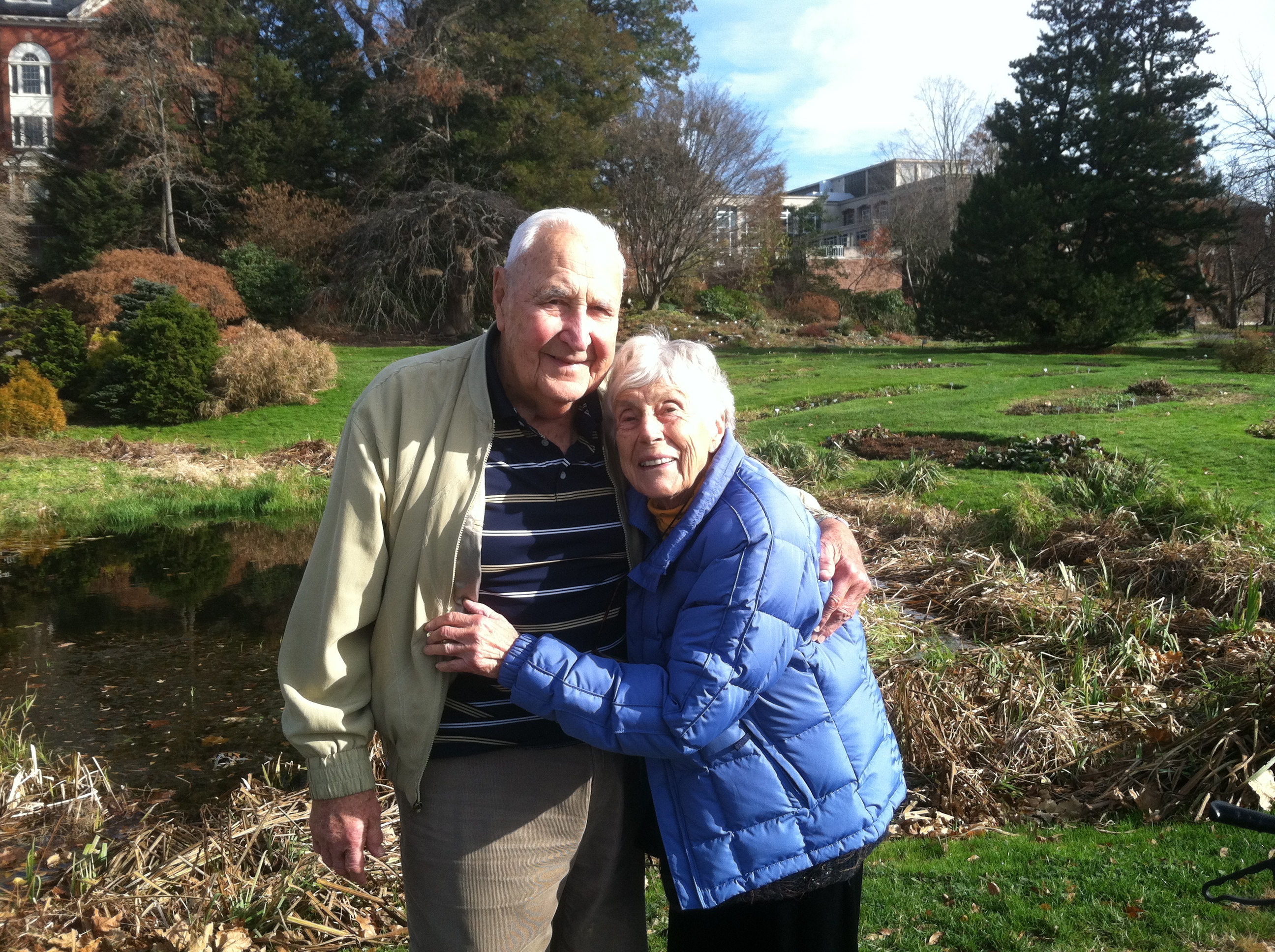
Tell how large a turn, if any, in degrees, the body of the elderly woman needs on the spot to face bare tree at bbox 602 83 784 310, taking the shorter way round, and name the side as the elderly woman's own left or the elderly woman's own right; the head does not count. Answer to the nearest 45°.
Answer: approximately 135° to the elderly woman's own right

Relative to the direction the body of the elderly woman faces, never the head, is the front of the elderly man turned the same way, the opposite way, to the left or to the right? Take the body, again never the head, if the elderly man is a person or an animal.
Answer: to the left

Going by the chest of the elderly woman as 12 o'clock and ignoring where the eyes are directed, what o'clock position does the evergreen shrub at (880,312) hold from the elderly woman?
The evergreen shrub is roughly at 5 o'clock from the elderly woman.

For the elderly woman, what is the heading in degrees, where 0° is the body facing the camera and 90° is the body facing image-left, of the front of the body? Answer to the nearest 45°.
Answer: approximately 45°

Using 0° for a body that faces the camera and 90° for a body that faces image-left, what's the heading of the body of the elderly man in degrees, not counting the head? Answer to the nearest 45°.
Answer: approximately 315°

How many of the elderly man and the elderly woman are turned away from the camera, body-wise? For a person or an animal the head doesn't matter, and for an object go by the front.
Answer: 0

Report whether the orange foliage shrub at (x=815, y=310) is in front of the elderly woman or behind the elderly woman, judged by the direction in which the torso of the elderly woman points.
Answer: behind

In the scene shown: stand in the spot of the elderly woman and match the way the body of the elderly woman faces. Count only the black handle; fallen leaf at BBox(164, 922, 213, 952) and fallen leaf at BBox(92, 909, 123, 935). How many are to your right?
2

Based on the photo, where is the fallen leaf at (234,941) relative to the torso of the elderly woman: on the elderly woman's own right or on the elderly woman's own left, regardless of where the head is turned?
on the elderly woman's own right

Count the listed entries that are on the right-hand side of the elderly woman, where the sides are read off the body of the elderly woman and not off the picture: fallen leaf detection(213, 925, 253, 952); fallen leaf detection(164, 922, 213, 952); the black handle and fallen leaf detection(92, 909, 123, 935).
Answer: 3

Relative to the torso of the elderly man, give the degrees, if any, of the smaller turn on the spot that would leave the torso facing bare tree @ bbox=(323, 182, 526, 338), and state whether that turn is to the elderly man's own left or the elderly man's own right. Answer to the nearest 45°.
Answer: approximately 135° to the elderly man's own left

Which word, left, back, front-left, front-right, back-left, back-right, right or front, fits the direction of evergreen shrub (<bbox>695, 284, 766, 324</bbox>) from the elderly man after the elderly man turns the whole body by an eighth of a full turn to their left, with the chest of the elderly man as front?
left

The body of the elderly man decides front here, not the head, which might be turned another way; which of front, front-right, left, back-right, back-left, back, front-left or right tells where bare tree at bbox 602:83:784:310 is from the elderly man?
back-left
